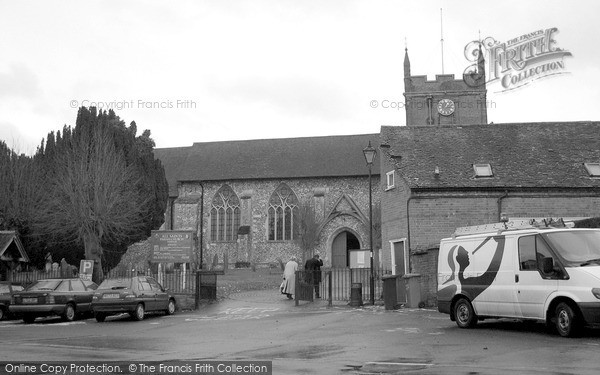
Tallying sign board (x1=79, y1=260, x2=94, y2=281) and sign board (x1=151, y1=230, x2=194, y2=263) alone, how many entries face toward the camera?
2

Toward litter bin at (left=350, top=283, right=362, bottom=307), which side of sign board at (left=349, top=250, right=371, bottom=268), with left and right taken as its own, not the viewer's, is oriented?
front

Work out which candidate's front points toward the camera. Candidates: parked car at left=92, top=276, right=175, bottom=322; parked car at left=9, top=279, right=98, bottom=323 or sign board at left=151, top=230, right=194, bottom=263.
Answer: the sign board

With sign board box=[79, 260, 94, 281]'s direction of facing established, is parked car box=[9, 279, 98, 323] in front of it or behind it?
in front

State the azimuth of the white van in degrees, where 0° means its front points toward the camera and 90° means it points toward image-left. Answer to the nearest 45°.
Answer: approximately 315°

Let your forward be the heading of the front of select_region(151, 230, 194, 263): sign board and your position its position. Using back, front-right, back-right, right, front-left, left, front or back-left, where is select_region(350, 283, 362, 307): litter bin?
front-left

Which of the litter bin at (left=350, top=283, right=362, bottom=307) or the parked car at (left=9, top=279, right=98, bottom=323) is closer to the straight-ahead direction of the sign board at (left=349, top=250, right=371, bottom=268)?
the litter bin

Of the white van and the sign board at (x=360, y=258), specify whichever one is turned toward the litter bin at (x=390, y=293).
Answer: the sign board

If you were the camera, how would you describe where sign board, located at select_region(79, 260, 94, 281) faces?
facing the viewer

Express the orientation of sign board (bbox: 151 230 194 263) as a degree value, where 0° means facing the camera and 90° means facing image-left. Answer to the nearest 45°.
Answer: approximately 0°

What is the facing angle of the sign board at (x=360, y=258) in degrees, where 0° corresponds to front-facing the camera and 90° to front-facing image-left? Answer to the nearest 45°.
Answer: approximately 0°

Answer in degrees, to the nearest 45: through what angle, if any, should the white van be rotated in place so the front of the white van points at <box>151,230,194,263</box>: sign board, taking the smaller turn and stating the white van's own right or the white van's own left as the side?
approximately 180°
